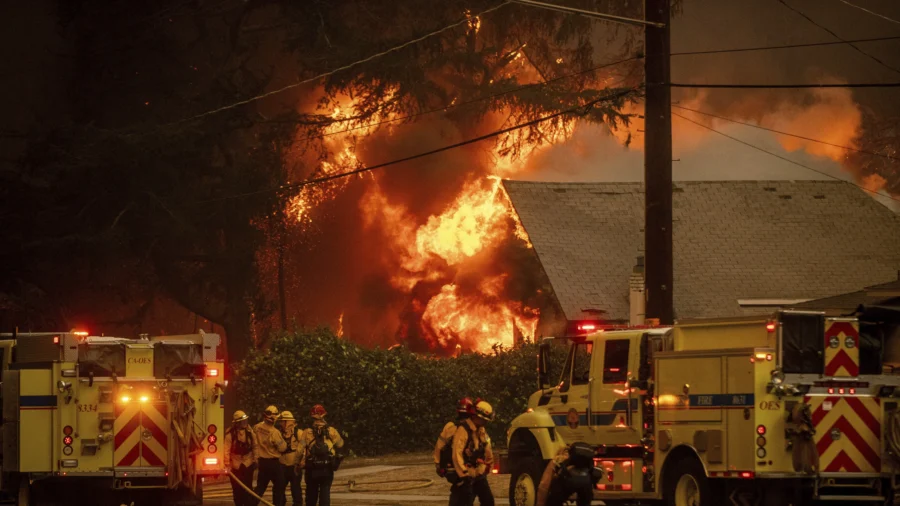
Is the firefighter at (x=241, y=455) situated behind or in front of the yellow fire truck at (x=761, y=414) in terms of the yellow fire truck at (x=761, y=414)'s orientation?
in front

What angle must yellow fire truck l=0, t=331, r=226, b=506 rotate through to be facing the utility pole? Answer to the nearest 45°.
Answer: approximately 90° to its right

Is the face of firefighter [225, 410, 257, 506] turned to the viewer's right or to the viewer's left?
to the viewer's right

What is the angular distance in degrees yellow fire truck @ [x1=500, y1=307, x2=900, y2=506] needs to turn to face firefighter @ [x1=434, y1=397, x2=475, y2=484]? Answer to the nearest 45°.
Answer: approximately 45° to its left

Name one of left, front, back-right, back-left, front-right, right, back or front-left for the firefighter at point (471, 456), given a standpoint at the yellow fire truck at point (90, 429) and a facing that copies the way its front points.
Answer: back-right

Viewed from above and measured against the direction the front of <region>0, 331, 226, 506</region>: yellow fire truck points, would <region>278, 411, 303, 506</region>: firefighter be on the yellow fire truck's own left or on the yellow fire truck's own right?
on the yellow fire truck's own right

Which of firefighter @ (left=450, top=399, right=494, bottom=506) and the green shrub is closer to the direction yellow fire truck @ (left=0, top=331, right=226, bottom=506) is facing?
the green shrub

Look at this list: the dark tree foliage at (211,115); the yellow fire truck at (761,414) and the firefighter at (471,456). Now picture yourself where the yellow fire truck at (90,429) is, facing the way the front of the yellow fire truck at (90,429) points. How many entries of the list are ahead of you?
1

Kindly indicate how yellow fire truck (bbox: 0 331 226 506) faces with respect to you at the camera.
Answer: facing away from the viewer

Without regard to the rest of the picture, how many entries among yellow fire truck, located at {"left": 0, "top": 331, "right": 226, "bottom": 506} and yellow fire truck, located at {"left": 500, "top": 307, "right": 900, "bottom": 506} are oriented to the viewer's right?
0

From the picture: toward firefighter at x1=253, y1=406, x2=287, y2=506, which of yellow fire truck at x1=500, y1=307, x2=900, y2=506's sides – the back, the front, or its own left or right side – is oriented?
front
